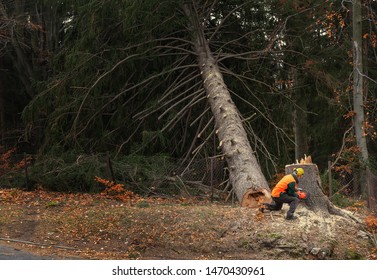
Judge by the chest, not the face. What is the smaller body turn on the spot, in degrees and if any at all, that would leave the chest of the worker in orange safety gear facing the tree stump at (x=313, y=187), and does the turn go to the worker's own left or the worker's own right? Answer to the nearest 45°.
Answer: approximately 45° to the worker's own left

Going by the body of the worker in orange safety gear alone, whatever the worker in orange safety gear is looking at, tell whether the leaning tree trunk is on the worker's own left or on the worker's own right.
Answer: on the worker's own left

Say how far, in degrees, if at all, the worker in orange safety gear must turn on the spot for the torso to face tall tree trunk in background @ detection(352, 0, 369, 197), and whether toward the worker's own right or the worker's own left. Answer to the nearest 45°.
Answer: approximately 90° to the worker's own left

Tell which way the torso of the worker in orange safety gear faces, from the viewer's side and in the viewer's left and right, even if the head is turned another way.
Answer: facing to the right of the viewer

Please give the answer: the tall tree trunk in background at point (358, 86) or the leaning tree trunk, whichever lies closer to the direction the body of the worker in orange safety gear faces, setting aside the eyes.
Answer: the tall tree trunk in background

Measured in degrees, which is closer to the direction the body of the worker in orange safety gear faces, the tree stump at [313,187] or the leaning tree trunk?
the tree stump
